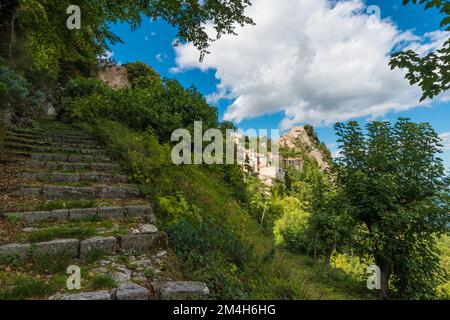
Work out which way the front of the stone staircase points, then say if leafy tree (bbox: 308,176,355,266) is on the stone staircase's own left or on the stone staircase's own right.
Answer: on the stone staircase's own left

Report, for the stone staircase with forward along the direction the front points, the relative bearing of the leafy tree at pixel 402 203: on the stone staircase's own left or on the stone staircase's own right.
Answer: on the stone staircase's own left

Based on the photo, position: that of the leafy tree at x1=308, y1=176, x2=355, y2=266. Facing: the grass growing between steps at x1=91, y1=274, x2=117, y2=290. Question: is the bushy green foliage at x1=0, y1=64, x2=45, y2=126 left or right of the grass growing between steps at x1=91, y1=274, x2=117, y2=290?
right

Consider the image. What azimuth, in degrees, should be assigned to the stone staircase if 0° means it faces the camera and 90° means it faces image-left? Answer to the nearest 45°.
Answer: approximately 0°

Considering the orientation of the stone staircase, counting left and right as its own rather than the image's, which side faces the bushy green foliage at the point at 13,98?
back

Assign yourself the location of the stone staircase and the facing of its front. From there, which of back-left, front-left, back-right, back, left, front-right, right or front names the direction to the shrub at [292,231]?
back-left

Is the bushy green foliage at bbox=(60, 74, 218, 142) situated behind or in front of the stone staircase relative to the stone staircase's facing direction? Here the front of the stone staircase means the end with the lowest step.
behind
